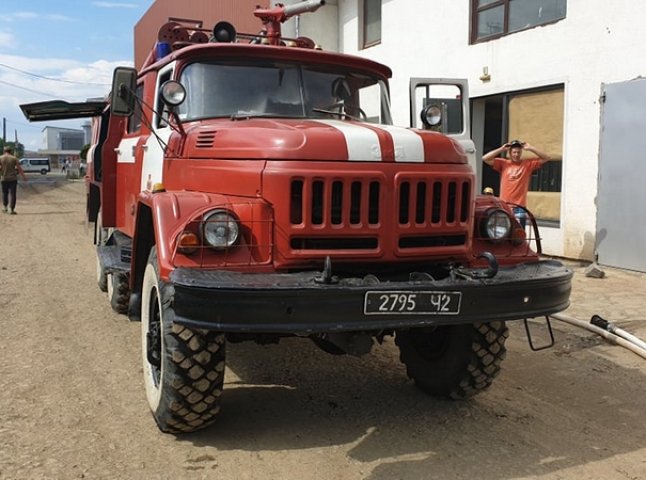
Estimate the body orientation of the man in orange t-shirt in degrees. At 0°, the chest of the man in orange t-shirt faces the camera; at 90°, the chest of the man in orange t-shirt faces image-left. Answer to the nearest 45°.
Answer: approximately 0°

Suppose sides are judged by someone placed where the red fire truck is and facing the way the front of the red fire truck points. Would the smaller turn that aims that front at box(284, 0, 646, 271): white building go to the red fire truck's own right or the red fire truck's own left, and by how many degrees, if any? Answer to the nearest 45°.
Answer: approximately 90° to the red fire truck's own left

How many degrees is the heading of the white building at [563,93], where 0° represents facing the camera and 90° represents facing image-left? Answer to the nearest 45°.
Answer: approximately 45°

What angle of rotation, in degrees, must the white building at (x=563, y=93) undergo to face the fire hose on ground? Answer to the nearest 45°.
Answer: approximately 45° to its left

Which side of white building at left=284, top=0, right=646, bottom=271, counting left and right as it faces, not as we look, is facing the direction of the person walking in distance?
right

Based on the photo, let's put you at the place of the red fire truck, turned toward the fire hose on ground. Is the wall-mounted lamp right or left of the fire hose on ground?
left
